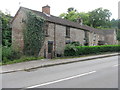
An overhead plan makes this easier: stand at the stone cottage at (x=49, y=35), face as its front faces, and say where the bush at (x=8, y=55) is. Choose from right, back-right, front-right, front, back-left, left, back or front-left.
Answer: right
